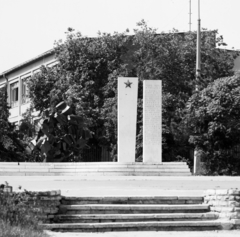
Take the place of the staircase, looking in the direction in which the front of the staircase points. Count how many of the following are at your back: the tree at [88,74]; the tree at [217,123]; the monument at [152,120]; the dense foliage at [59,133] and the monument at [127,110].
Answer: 5

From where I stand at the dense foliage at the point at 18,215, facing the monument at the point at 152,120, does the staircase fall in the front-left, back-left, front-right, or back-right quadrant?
front-right

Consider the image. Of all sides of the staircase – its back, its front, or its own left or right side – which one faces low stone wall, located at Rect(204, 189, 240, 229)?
left

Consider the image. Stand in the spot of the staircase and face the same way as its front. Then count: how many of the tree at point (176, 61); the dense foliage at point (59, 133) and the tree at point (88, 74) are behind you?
3

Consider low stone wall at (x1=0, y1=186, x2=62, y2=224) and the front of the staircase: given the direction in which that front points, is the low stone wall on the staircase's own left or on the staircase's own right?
on the staircase's own right

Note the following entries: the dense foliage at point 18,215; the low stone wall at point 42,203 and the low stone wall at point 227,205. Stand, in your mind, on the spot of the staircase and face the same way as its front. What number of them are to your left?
1

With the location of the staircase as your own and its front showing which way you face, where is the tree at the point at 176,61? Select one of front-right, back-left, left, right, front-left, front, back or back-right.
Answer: back

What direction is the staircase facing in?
toward the camera

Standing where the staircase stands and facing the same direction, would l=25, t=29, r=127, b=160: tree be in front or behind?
behind

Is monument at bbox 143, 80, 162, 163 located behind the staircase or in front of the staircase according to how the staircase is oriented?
behind

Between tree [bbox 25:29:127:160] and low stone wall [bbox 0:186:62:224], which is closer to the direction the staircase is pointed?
the low stone wall

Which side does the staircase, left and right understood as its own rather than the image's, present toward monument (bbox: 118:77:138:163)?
back

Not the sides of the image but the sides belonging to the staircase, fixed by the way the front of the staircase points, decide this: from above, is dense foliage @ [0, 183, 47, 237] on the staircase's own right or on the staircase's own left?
on the staircase's own right
